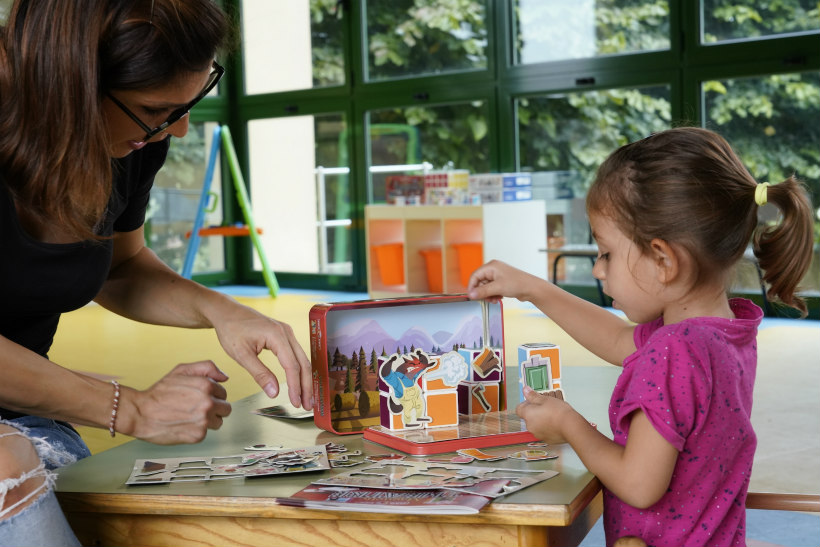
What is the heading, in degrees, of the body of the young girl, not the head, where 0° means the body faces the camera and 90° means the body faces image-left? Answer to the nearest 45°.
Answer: approximately 90°

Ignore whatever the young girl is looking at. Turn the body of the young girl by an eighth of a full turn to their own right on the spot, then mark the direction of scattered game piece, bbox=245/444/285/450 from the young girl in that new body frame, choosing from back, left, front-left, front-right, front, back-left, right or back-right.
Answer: front-left

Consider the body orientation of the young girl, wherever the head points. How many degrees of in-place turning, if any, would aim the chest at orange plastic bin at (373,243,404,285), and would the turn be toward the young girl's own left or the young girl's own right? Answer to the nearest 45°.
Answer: approximately 90° to the young girl's own right

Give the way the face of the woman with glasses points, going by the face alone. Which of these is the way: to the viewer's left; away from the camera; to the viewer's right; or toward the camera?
to the viewer's right

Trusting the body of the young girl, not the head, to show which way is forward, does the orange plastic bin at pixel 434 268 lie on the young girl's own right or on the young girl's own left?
on the young girl's own right

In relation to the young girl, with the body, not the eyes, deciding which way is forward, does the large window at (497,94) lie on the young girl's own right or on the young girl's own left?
on the young girl's own right

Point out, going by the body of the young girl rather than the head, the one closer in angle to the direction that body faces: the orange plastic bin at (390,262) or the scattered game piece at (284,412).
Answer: the scattered game piece

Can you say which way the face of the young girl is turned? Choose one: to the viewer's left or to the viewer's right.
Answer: to the viewer's left

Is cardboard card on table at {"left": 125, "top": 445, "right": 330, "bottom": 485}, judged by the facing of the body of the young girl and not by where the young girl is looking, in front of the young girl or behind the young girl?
in front

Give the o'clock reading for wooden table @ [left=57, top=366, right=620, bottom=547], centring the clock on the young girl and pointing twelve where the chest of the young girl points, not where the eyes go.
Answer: The wooden table is roughly at 11 o'clock from the young girl.
